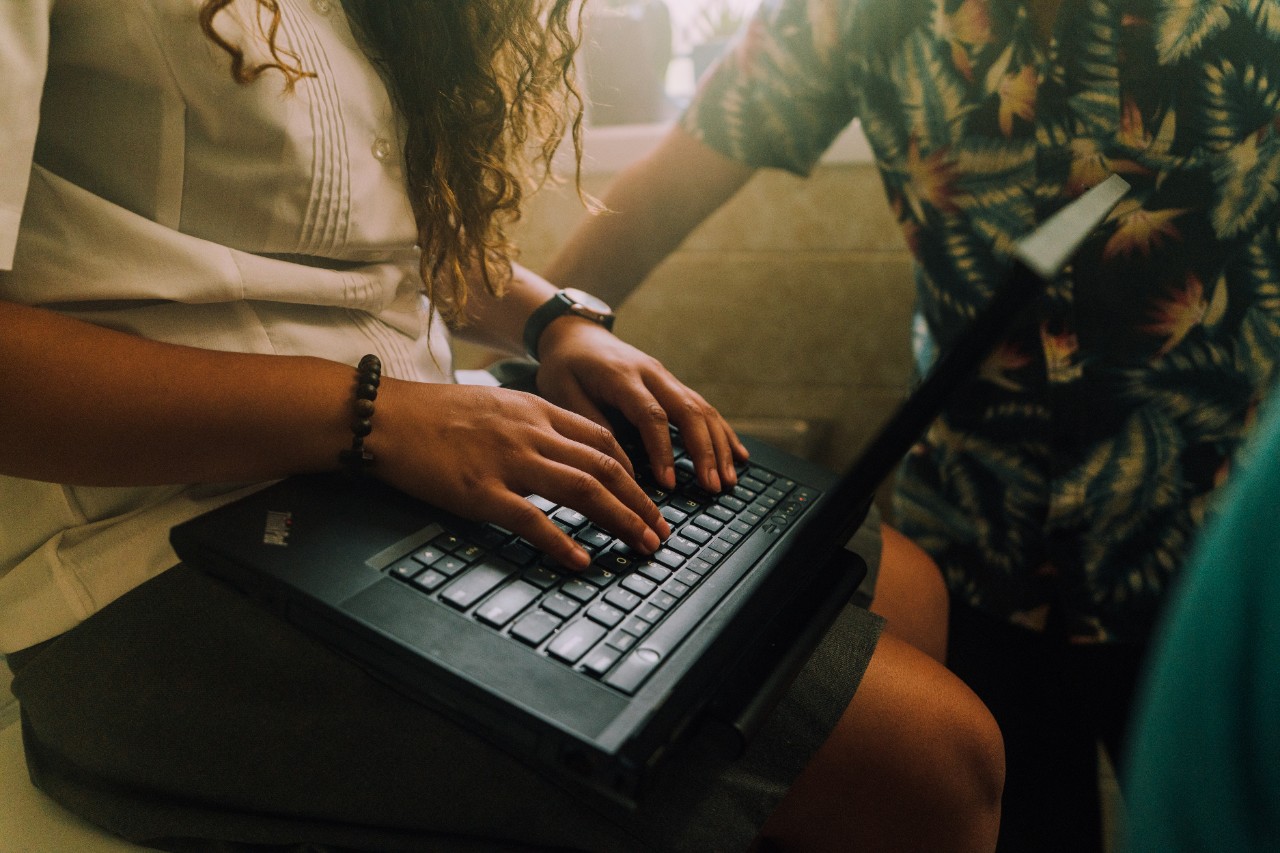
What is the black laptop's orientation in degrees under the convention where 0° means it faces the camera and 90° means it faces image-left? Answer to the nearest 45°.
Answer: approximately 135°

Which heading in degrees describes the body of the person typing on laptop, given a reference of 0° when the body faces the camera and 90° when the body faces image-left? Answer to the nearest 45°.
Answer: approximately 315°
